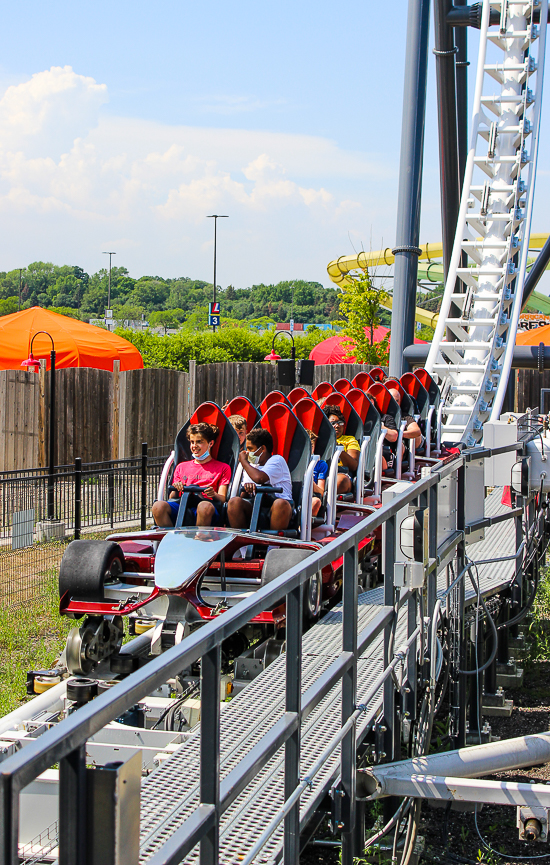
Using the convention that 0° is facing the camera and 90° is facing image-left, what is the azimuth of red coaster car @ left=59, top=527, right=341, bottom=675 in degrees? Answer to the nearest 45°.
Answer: approximately 45°

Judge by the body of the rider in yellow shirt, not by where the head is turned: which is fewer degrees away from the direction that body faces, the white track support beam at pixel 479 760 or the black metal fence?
the white track support beam

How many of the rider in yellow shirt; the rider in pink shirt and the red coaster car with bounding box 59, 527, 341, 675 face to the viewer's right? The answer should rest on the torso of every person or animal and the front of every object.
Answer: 0

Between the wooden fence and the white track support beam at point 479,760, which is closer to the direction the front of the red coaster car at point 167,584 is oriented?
the white track support beam

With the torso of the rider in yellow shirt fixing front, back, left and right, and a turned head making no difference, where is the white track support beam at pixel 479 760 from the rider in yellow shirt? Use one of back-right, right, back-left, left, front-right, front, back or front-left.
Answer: front-left

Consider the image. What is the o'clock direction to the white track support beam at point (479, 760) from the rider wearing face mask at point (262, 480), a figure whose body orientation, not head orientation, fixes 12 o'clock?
The white track support beam is roughly at 10 o'clock from the rider wearing face mask.

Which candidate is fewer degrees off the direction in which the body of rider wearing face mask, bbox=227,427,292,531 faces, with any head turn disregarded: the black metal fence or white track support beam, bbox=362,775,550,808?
the white track support beam

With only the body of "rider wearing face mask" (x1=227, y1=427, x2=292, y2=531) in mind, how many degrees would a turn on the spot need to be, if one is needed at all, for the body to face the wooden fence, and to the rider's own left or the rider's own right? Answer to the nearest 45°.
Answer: approximately 135° to the rider's own right

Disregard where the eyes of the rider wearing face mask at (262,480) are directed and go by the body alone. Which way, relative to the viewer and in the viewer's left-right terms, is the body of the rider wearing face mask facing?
facing the viewer and to the left of the viewer

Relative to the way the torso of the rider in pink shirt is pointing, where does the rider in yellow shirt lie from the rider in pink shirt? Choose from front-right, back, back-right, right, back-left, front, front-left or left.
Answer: back
